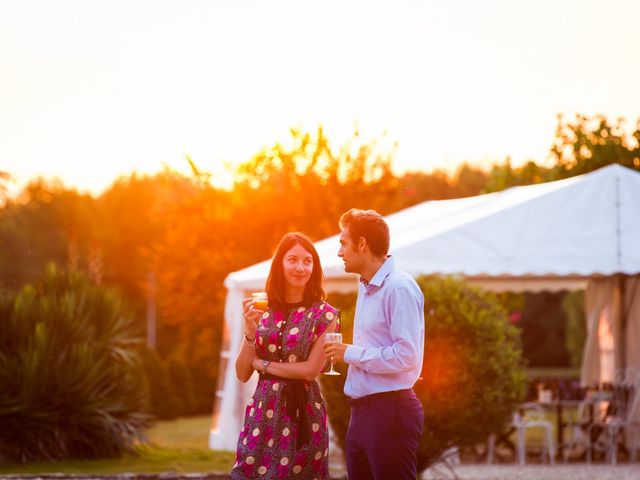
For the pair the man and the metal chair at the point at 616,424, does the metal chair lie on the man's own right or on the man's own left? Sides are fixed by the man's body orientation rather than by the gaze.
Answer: on the man's own right

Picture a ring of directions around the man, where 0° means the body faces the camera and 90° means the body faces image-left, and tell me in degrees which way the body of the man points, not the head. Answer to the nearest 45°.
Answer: approximately 90°

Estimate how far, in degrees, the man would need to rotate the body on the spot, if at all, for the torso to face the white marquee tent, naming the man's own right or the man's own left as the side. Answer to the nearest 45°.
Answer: approximately 90° to the man's own right

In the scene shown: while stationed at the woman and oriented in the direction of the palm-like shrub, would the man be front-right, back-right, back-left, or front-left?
back-right

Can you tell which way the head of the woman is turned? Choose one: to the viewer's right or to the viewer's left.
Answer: to the viewer's right

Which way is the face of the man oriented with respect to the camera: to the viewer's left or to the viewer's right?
to the viewer's left
